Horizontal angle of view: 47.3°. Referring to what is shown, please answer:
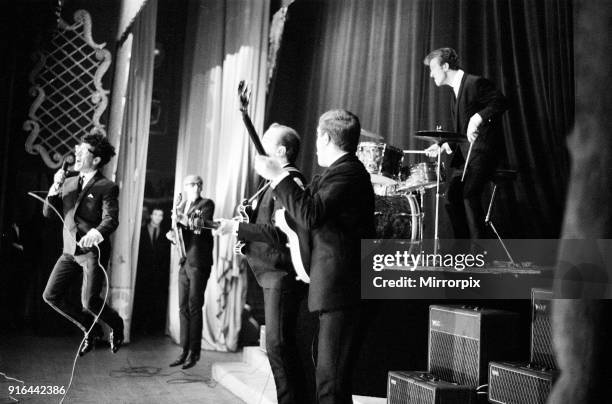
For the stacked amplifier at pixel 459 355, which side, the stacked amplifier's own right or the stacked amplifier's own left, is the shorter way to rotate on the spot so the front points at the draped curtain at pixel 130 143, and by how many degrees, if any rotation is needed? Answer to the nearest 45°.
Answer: approximately 90° to the stacked amplifier's own right

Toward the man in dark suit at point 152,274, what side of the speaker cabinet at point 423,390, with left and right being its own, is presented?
right

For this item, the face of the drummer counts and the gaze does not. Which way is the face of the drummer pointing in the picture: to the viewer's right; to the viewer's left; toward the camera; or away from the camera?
to the viewer's left

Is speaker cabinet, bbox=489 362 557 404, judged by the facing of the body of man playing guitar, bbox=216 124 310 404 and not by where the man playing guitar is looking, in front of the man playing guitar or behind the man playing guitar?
behind

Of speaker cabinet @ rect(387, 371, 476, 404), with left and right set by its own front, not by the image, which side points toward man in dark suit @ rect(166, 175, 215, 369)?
right

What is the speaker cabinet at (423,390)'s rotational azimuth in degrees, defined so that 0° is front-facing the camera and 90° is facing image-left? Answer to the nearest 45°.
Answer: approximately 45°

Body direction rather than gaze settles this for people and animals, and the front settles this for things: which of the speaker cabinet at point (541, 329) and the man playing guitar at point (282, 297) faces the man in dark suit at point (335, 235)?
the speaker cabinet

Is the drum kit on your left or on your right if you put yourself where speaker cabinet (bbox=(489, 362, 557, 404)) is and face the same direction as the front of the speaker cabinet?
on your right

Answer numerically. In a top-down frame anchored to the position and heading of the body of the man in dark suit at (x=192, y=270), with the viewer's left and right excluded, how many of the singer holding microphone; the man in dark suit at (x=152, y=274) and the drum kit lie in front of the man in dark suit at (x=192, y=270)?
1
